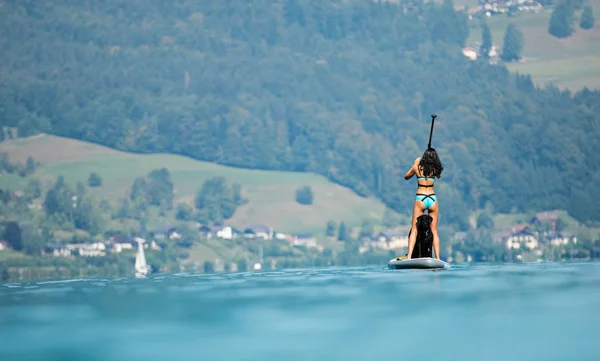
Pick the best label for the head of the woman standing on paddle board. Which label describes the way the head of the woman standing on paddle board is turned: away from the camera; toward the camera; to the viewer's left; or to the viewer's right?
away from the camera

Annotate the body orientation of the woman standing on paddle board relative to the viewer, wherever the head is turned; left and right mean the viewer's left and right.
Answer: facing away from the viewer
